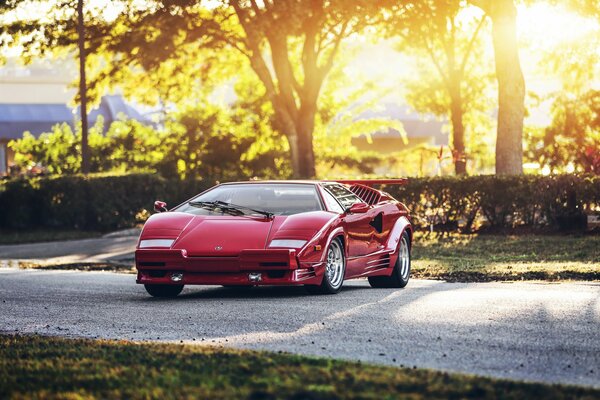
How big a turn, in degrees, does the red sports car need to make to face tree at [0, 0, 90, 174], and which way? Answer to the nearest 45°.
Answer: approximately 135° to its right

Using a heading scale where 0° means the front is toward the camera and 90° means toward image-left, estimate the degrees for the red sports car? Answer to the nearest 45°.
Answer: approximately 45°

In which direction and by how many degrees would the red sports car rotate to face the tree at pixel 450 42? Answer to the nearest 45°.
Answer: approximately 135° to its right

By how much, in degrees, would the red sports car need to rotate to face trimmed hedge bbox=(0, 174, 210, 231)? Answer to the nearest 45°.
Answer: approximately 135° to its right

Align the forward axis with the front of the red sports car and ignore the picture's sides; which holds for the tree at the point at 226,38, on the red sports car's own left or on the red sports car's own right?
on the red sports car's own right
